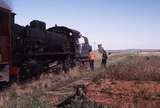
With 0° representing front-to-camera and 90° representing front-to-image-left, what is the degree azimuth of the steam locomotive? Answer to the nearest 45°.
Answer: approximately 225°
